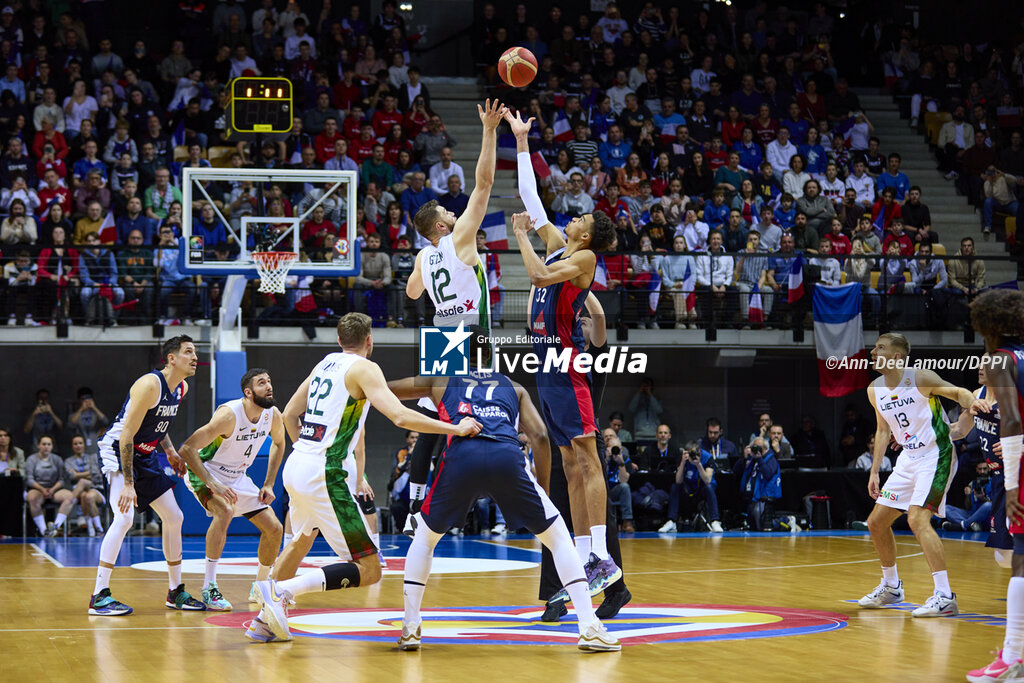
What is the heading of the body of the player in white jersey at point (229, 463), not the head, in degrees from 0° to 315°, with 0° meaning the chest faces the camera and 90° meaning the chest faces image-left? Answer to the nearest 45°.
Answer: approximately 315°

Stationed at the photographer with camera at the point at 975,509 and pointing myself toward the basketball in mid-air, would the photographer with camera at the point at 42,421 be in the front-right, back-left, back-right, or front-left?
front-right

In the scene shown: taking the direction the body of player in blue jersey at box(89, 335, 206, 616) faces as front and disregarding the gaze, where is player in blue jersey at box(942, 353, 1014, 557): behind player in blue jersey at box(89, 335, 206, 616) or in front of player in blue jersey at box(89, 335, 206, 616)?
in front

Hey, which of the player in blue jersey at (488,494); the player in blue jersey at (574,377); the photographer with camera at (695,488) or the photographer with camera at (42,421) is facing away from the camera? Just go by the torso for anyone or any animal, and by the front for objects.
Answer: the player in blue jersey at (488,494)

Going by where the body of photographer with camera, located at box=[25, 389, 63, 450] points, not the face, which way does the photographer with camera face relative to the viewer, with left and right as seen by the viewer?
facing the viewer

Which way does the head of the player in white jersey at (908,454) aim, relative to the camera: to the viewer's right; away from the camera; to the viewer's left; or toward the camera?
to the viewer's left

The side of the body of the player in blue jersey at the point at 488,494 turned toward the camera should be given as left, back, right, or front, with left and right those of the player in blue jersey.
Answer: back

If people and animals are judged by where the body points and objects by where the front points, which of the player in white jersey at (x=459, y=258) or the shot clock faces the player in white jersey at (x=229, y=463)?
the shot clock

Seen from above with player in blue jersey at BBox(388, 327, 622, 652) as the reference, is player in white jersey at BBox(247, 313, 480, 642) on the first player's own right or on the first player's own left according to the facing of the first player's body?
on the first player's own left

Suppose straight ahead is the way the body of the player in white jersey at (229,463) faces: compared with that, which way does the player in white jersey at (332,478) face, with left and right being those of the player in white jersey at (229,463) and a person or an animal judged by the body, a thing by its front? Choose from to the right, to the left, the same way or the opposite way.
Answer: to the left

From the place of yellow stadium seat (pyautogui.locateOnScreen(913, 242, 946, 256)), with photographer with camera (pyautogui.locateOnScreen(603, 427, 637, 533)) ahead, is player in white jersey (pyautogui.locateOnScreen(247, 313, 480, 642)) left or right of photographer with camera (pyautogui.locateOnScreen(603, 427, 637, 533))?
left

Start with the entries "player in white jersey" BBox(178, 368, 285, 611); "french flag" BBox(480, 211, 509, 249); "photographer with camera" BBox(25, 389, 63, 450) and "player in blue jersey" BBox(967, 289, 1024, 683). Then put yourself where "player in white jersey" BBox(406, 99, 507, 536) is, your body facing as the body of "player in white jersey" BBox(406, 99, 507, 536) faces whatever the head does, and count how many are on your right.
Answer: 1

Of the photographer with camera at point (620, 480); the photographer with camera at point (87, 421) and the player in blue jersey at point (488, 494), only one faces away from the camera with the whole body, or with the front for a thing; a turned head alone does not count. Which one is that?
the player in blue jersey

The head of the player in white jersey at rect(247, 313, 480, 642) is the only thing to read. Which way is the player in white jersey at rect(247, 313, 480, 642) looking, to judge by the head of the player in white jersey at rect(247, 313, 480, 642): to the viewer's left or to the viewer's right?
to the viewer's right

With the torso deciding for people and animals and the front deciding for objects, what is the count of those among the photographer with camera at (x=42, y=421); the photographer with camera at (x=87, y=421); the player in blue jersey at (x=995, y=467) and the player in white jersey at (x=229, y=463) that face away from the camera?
0

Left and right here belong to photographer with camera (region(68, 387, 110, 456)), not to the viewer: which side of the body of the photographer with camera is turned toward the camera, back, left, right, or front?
front

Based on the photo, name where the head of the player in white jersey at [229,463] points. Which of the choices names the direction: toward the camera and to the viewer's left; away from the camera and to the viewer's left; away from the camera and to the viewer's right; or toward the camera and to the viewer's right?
toward the camera and to the viewer's right
